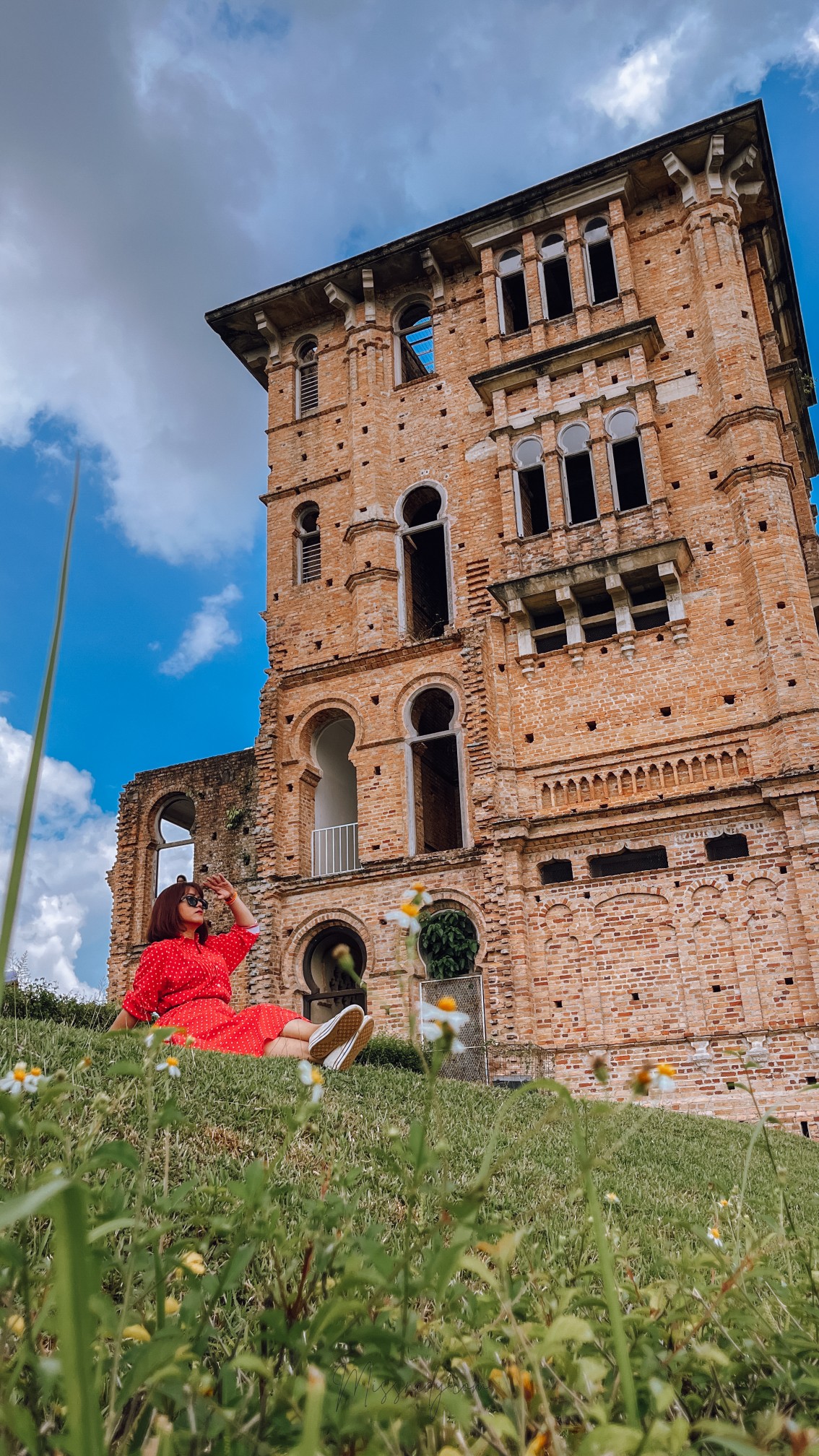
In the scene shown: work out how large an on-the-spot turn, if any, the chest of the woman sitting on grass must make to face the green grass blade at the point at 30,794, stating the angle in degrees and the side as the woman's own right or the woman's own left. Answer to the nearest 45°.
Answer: approximately 45° to the woman's own right

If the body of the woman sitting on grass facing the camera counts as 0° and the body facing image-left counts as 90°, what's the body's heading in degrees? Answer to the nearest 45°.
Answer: approximately 315°

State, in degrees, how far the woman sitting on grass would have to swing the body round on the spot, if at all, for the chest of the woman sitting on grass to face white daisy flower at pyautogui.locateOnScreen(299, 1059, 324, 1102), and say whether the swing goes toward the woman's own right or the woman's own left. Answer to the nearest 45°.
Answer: approximately 45° to the woman's own right

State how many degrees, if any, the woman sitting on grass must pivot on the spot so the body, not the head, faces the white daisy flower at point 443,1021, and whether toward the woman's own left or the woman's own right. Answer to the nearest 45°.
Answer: approximately 45° to the woman's own right

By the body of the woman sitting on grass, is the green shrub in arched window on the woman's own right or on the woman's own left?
on the woman's own left
